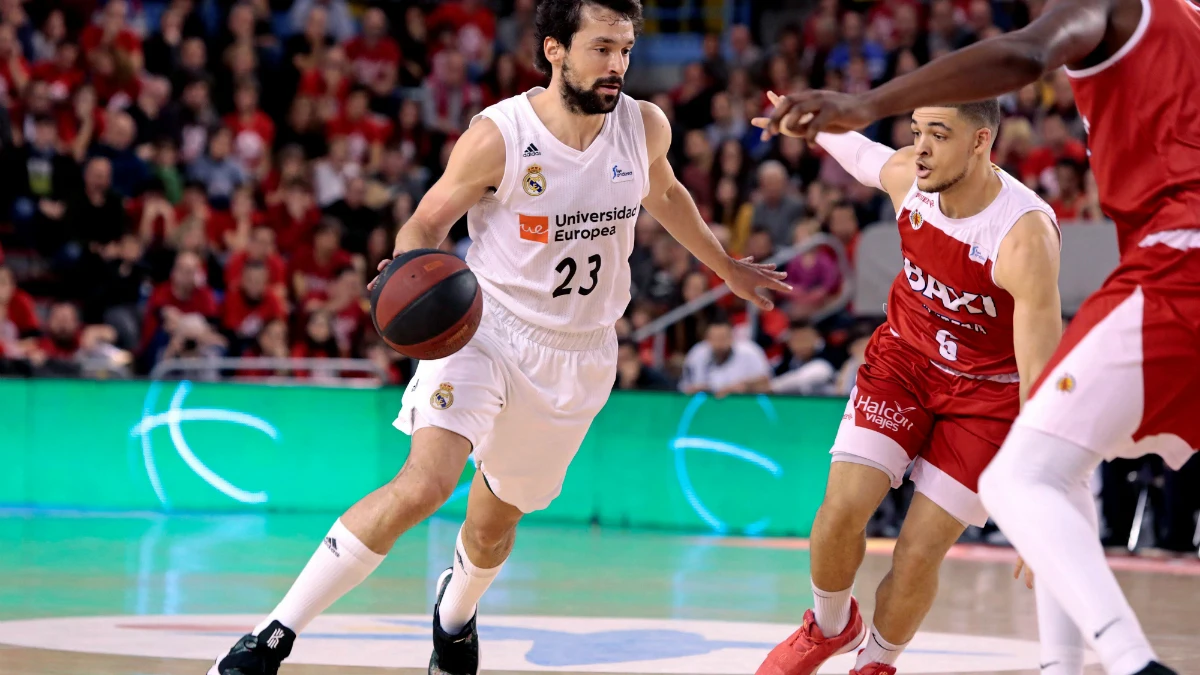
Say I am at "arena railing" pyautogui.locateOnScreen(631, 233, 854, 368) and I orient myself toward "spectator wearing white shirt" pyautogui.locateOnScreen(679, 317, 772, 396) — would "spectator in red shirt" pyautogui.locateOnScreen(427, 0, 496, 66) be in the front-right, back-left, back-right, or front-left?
back-right

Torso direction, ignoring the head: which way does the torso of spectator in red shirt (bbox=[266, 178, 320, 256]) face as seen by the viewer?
toward the camera

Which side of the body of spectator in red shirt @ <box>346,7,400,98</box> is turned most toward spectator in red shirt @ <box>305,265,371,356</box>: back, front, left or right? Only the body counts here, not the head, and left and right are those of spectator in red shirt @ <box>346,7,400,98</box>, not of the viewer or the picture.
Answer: front

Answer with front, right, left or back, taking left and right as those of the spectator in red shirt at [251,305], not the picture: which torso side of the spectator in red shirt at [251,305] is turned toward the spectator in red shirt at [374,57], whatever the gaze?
back

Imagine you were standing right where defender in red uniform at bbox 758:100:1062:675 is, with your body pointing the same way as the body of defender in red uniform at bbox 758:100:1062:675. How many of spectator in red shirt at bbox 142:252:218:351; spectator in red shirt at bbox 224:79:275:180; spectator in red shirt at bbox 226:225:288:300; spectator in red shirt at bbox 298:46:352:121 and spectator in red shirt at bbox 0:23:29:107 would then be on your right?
5

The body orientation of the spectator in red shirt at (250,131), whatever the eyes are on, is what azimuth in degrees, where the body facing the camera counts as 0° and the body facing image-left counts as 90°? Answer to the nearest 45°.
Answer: approximately 0°

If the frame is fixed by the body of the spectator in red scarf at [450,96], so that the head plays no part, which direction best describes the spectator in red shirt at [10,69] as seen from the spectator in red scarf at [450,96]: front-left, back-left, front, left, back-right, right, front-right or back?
right

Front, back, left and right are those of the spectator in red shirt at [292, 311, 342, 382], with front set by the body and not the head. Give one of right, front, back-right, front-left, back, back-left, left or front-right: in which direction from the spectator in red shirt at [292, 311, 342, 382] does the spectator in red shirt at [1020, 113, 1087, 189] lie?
left

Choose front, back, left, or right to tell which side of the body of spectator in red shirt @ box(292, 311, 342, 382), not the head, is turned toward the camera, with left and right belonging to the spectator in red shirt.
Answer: front

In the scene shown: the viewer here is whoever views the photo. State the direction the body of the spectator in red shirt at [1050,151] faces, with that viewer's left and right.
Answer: facing the viewer

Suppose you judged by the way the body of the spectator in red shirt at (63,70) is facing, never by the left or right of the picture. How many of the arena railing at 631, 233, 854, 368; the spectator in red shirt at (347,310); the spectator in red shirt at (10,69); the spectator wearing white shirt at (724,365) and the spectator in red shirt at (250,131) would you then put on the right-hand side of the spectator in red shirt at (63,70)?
1

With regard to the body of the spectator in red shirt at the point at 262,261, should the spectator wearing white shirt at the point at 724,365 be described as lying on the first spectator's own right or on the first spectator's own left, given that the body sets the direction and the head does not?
on the first spectator's own left

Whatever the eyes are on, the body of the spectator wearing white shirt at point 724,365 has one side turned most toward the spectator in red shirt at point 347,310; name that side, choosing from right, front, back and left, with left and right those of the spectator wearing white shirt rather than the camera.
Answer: right

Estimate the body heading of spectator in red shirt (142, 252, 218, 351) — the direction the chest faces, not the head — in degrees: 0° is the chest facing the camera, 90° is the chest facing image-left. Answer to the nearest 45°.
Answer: approximately 0°
